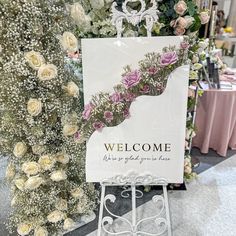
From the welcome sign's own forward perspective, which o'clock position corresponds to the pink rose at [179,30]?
The pink rose is roughly at 7 o'clock from the welcome sign.

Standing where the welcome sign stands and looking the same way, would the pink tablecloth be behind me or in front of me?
behind

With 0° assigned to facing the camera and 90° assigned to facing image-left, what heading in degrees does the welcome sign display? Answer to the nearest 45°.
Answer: approximately 0°

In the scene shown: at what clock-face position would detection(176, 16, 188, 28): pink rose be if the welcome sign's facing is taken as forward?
The pink rose is roughly at 7 o'clock from the welcome sign.
